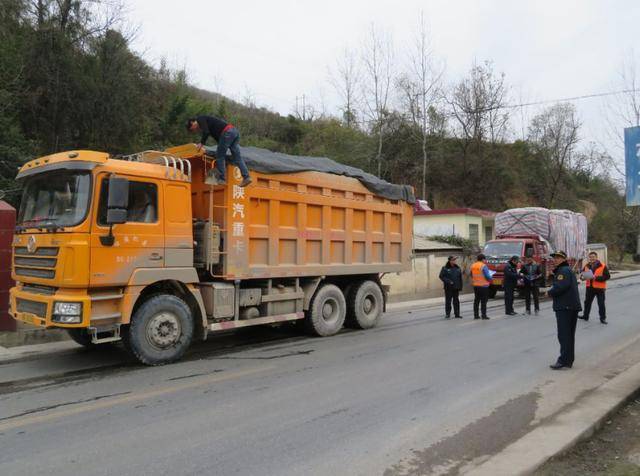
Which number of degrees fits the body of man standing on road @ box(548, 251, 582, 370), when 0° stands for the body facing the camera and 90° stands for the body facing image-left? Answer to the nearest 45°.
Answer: approximately 90°

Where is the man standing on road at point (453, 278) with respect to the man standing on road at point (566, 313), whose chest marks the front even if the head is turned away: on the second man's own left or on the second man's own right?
on the second man's own right

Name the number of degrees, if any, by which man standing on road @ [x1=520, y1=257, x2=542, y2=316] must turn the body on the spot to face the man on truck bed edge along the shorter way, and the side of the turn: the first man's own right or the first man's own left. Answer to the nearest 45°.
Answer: approximately 45° to the first man's own right

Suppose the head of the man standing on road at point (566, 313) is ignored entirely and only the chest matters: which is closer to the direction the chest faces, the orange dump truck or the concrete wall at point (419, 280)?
the orange dump truck

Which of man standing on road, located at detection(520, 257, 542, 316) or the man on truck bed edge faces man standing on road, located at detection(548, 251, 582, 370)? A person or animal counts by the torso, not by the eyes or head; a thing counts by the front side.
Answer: man standing on road, located at detection(520, 257, 542, 316)

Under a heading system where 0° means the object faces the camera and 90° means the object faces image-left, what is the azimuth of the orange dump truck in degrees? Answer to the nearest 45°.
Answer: approximately 45°

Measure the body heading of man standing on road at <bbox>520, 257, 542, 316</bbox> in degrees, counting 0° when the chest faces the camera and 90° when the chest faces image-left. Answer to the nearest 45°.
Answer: approximately 0°

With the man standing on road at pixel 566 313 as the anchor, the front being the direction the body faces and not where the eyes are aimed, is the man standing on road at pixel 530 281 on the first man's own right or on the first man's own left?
on the first man's own right

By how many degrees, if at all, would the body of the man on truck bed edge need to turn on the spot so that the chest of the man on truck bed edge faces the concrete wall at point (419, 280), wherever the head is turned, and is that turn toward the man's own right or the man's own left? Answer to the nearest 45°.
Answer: approximately 135° to the man's own right

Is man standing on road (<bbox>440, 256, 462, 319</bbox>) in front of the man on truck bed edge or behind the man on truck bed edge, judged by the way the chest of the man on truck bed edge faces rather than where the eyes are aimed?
behind

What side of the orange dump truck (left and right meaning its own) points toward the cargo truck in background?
back
